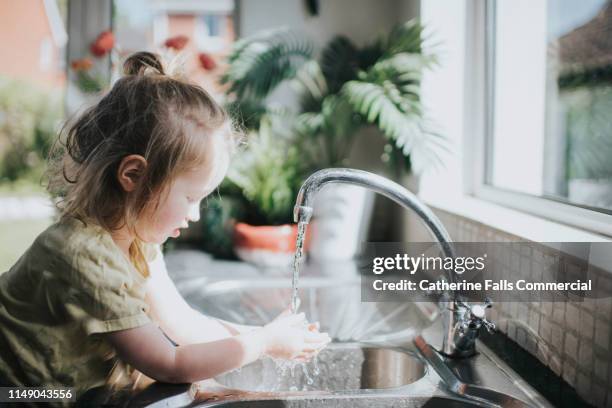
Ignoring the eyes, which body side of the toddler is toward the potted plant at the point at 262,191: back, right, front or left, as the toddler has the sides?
left

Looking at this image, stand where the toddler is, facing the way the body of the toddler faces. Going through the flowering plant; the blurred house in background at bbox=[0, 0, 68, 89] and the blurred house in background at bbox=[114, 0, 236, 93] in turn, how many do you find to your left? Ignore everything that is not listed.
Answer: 3

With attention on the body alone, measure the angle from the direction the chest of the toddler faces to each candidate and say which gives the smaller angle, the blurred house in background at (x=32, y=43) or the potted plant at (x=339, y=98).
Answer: the potted plant

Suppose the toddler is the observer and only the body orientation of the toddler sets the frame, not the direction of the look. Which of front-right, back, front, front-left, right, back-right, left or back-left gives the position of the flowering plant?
left

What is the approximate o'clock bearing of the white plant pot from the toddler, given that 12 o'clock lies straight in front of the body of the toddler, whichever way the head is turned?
The white plant pot is roughly at 10 o'clock from the toddler.

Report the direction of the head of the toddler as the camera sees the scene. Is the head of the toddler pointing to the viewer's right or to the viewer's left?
to the viewer's right

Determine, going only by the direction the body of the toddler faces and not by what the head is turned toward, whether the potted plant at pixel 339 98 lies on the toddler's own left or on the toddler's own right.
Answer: on the toddler's own left

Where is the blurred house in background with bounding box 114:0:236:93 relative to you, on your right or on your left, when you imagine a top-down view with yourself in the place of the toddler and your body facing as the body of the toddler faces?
on your left

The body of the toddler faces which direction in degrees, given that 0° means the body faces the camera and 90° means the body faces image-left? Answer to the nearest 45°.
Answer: approximately 270°
